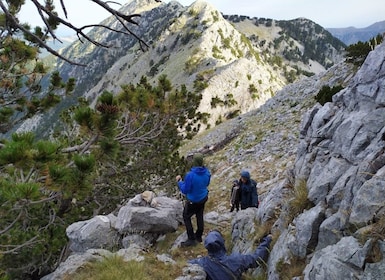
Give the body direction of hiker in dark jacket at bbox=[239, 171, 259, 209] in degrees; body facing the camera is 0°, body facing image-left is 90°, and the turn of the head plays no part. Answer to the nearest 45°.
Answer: approximately 45°

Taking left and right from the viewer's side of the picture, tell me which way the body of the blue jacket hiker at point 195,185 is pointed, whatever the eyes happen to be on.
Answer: facing away from the viewer and to the left of the viewer

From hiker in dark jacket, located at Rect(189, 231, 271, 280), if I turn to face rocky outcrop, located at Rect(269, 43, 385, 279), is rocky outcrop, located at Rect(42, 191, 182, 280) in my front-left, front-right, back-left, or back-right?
back-left

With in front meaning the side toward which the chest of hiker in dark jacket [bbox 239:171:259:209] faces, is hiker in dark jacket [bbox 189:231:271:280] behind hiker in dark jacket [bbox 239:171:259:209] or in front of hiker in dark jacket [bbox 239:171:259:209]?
in front

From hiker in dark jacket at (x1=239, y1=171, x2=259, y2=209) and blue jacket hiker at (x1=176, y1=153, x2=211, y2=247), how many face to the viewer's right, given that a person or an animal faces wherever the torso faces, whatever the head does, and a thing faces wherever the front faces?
0

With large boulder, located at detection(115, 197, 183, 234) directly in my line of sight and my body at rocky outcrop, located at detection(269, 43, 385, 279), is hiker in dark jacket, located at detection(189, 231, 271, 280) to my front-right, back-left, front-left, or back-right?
front-left

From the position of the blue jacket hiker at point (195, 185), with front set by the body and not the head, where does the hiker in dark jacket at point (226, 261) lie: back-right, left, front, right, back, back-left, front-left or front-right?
back-left

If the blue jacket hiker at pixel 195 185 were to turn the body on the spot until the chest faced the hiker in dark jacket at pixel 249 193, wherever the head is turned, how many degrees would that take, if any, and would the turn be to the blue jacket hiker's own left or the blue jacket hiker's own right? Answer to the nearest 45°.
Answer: approximately 90° to the blue jacket hiker's own right

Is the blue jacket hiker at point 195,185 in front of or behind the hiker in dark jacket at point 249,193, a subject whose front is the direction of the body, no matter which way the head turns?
in front

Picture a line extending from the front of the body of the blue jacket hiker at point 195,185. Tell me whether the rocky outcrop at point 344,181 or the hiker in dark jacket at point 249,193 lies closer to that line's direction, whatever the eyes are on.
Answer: the hiker in dark jacket
